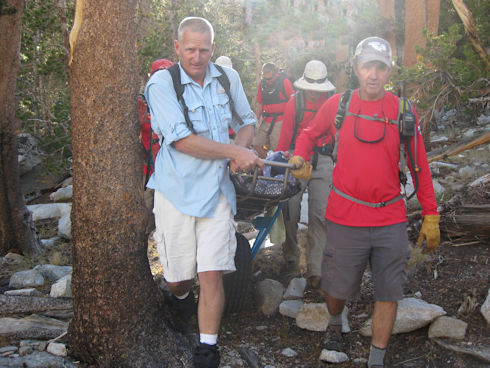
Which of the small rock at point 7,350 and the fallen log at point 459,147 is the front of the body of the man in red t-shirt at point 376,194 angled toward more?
the small rock

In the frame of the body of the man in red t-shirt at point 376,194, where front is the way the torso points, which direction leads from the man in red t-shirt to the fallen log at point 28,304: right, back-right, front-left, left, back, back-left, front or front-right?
right

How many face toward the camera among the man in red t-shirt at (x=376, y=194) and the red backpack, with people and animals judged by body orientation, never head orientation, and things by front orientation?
1

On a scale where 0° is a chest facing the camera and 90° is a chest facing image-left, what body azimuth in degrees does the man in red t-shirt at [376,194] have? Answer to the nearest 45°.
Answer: approximately 0°

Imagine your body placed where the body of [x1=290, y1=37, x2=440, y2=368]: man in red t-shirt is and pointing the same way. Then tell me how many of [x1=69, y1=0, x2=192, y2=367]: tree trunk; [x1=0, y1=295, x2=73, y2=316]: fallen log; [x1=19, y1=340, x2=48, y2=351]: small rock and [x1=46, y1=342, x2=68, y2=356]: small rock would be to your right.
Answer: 4
